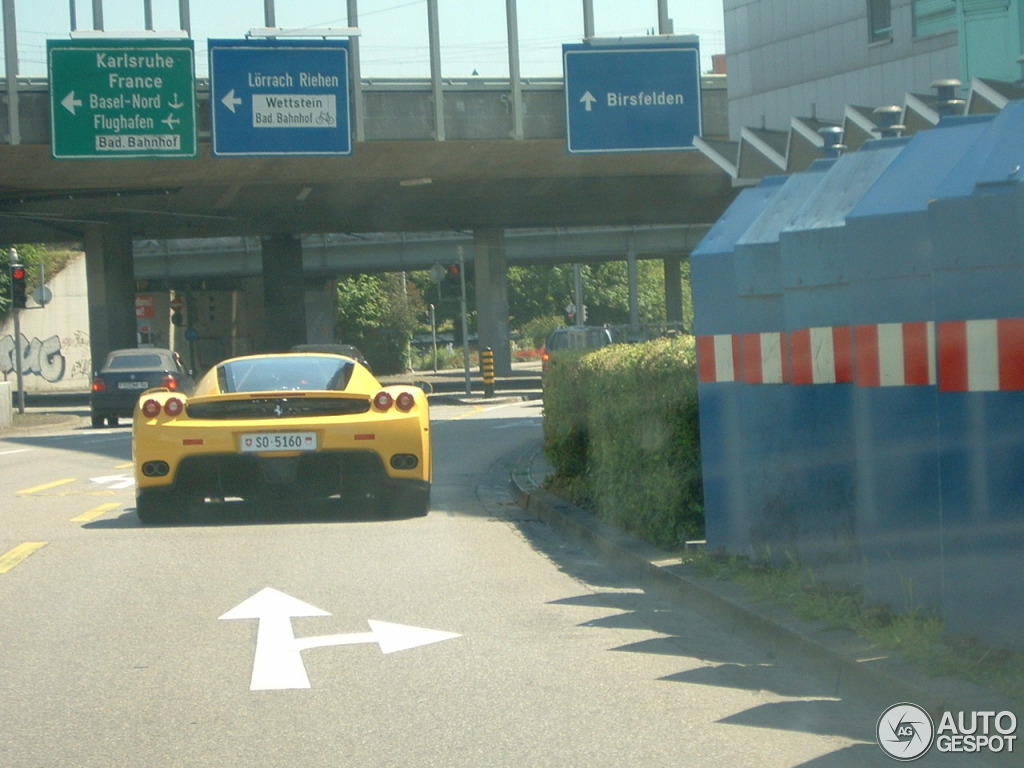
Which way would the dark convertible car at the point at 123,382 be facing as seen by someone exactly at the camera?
facing away from the viewer

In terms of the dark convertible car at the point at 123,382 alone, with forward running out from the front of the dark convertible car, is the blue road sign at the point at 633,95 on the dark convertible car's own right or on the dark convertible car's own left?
on the dark convertible car's own right

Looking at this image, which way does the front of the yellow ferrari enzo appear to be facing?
away from the camera

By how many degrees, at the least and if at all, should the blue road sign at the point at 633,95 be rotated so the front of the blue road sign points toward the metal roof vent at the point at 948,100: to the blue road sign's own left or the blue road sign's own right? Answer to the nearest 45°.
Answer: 0° — it already faces it

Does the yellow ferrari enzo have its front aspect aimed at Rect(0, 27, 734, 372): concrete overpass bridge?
yes

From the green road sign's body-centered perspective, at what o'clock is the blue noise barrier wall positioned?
The blue noise barrier wall is roughly at 12 o'clock from the green road sign.

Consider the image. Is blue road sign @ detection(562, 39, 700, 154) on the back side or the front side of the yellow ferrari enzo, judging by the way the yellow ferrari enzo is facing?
on the front side

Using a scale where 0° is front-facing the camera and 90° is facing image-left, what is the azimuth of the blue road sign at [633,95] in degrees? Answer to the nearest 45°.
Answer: approximately 0°

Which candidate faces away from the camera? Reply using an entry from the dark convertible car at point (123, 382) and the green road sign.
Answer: the dark convertible car
